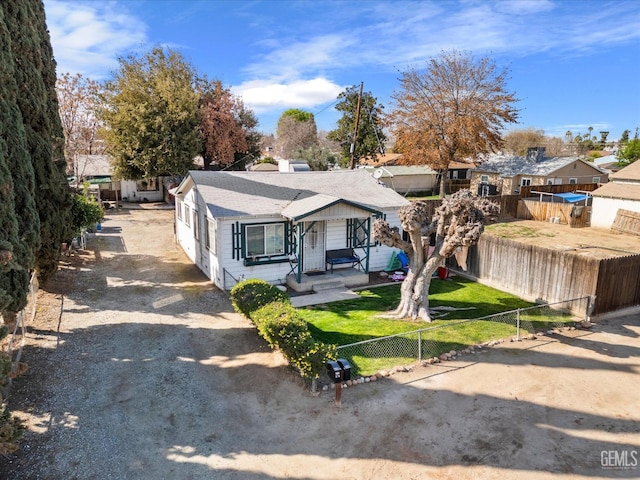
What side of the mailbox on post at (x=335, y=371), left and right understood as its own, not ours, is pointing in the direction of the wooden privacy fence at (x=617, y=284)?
left

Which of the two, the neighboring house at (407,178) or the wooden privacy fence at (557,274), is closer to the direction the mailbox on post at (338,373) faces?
the wooden privacy fence

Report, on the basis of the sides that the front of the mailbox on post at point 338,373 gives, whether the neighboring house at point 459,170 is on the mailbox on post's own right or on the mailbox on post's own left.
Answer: on the mailbox on post's own left

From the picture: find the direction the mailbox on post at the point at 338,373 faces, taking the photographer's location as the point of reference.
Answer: facing the viewer and to the right of the viewer

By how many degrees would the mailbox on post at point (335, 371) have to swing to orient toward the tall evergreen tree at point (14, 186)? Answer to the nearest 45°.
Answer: approximately 135° to its right

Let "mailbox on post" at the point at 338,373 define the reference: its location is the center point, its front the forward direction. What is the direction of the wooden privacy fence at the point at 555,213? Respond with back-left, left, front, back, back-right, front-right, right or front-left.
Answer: left

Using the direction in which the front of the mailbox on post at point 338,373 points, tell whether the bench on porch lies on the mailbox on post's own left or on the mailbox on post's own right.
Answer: on the mailbox on post's own left

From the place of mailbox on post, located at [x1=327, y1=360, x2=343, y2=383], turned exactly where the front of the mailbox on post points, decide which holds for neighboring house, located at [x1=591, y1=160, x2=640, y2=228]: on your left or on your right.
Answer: on your left

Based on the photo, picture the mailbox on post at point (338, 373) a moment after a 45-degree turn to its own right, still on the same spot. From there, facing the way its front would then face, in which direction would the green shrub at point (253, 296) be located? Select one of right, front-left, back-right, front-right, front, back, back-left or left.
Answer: back-right

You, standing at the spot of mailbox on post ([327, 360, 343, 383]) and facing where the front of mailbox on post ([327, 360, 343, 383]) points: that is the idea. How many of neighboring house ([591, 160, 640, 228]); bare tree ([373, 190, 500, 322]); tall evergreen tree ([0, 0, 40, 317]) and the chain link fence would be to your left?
3

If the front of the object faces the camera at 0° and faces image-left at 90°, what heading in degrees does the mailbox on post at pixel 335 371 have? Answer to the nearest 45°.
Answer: approximately 315°

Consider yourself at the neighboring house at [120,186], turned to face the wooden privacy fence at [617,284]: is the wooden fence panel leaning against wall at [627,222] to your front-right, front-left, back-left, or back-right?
front-left

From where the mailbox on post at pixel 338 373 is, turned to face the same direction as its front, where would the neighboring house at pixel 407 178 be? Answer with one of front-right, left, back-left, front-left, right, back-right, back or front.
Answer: back-left
